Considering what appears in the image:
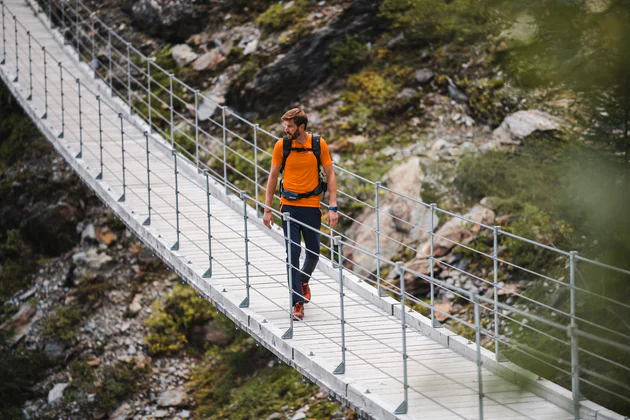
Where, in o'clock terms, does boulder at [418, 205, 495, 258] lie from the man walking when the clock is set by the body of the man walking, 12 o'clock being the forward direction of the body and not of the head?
The boulder is roughly at 7 o'clock from the man walking.

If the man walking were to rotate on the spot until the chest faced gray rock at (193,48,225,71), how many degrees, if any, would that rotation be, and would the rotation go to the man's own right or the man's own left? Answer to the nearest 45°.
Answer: approximately 180°

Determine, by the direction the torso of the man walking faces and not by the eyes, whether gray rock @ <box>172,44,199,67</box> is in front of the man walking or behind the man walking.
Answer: behind

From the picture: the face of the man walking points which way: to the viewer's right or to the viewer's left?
to the viewer's left

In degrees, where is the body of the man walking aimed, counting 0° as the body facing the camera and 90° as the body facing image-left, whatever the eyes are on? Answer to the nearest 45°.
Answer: approximately 0°

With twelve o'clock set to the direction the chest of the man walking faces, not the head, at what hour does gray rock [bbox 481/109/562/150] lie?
The gray rock is roughly at 7 o'clock from the man walking.
